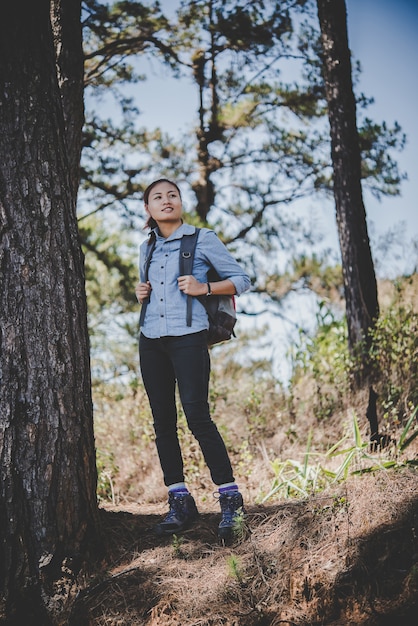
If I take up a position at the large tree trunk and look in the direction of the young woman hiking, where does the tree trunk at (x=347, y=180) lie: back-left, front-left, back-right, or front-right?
front-left

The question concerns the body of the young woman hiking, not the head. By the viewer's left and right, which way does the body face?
facing the viewer and to the left of the viewer

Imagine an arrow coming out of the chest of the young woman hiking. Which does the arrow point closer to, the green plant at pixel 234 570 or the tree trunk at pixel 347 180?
the green plant

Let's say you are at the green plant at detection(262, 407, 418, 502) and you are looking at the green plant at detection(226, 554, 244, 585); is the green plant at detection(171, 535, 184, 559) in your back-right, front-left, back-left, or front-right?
front-right

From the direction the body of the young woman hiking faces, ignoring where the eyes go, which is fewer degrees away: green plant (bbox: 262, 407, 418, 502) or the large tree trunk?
the large tree trunk

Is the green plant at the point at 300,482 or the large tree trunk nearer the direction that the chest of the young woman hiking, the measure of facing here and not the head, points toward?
the large tree trunk

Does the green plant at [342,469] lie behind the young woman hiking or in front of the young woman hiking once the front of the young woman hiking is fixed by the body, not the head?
behind

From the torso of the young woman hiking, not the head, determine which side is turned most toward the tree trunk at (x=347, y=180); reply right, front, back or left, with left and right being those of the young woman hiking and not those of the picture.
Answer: back

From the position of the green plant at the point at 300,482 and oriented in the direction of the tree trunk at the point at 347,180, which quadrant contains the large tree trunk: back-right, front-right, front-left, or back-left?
back-left

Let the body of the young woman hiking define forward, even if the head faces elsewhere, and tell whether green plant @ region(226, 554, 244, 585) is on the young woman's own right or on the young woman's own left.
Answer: on the young woman's own left

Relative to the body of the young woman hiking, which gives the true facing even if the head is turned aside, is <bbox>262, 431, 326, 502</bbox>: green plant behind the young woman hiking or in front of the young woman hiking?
behind

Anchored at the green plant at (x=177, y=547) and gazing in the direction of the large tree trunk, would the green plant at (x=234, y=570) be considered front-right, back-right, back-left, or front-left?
back-left
